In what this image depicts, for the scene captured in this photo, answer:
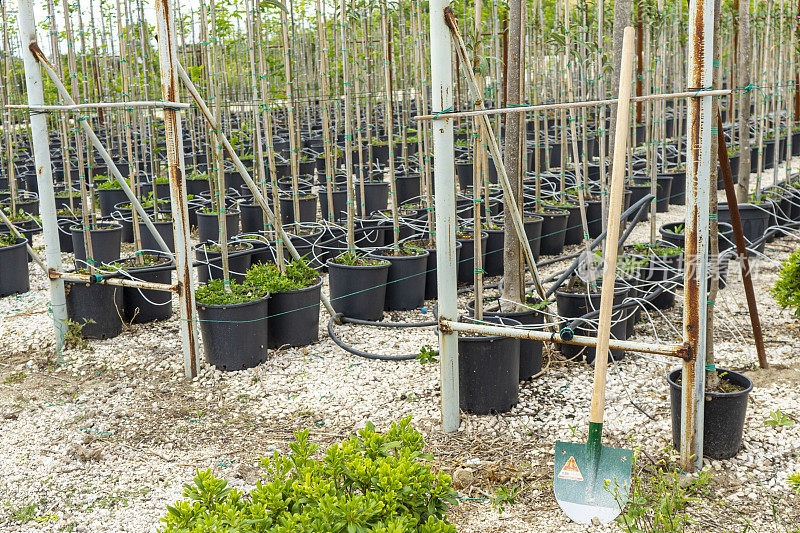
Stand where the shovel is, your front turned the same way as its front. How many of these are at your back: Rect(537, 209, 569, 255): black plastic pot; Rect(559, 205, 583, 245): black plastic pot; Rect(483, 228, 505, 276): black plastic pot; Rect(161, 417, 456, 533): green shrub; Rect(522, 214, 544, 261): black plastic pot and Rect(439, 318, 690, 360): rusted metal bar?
5

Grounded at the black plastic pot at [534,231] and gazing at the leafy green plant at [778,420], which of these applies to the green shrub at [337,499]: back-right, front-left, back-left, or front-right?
front-right

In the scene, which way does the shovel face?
toward the camera

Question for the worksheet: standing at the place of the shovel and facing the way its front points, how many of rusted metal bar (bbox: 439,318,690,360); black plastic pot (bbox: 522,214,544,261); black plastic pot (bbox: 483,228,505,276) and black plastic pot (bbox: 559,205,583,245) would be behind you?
4

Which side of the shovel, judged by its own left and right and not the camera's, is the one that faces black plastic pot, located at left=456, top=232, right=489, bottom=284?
back

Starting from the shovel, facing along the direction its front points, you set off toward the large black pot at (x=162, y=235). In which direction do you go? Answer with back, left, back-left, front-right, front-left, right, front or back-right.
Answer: back-right

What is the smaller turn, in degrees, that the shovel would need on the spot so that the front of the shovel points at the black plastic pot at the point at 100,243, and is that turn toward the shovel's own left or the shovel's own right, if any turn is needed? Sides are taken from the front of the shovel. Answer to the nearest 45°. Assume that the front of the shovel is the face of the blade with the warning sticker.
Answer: approximately 135° to the shovel's own right

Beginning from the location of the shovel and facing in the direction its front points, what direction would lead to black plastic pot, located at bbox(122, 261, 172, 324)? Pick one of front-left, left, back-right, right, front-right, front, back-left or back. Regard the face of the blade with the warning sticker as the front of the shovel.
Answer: back-right

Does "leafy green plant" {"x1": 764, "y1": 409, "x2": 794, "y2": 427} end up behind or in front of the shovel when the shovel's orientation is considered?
behind

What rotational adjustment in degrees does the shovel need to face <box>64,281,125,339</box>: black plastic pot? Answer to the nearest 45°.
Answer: approximately 135° to its right

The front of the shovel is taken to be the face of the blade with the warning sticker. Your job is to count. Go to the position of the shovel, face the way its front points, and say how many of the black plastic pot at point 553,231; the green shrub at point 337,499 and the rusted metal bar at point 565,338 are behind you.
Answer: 2

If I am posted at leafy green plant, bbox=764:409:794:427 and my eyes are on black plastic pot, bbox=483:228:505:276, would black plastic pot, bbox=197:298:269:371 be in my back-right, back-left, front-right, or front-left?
front-left
